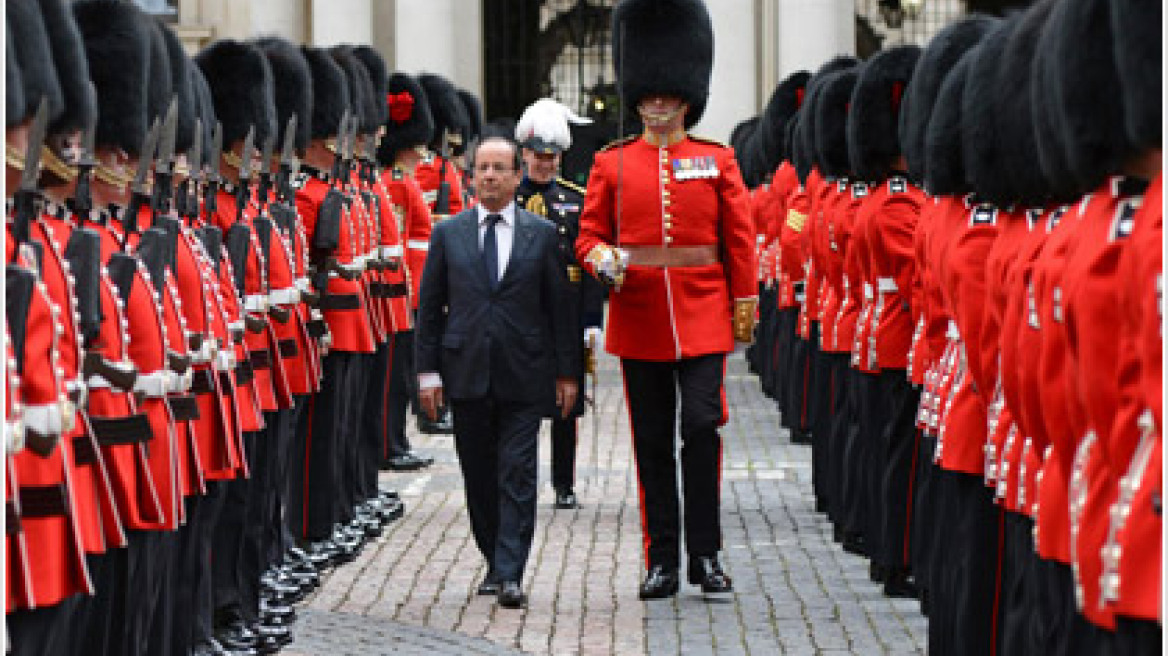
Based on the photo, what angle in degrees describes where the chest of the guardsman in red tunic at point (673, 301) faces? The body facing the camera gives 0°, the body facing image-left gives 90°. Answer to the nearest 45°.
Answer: approximately 0°

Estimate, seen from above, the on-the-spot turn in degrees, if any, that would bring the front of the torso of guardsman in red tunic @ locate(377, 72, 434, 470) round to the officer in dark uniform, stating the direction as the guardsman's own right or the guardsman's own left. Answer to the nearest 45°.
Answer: approximately 90° to the guardsman's own right

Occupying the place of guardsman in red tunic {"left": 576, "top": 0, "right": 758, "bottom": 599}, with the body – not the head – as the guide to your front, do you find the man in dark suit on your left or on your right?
on your right

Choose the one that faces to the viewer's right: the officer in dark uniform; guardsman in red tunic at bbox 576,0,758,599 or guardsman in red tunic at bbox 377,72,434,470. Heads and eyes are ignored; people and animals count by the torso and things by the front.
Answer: guardsman in red tunic at bbox 377,72,434,470

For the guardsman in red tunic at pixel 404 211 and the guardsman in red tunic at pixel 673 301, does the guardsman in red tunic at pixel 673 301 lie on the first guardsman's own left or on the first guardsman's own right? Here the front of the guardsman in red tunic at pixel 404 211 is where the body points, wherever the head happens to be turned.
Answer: on the first guardsman's own right

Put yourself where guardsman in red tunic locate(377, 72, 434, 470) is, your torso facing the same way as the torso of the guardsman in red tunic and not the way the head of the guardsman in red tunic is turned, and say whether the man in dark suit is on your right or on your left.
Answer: on your right
